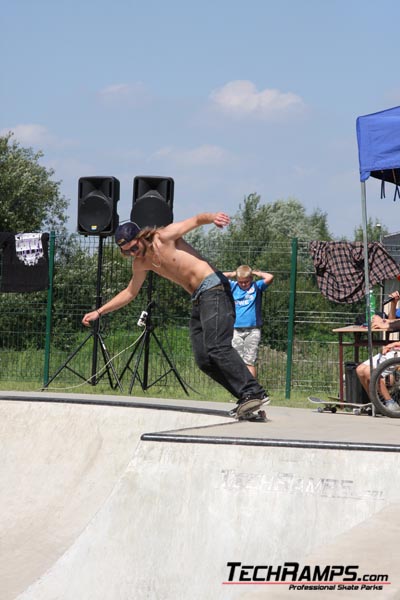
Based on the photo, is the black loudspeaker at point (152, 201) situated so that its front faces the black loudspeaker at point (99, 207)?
no

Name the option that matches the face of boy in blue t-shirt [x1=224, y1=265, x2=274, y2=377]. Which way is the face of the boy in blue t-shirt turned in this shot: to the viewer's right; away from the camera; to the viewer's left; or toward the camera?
toward the camera

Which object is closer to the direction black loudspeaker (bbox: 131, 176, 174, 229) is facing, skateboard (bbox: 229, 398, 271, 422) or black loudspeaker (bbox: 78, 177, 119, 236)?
the skateboard

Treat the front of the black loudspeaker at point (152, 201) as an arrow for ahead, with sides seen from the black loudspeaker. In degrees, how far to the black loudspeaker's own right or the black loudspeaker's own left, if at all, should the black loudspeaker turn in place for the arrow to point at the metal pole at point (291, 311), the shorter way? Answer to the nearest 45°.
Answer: approximately 90° to the black loudspeaker's own left

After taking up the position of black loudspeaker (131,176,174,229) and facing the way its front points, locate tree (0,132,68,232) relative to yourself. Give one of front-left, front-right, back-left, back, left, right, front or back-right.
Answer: back

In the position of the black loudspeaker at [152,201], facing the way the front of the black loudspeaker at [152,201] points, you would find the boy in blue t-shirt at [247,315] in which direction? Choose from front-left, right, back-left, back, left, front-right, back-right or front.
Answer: front-left

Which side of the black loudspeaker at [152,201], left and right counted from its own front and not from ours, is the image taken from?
front

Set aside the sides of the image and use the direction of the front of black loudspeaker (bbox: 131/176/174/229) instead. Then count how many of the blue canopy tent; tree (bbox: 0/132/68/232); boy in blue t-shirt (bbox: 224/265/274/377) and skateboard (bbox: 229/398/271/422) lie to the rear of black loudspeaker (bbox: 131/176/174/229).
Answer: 1

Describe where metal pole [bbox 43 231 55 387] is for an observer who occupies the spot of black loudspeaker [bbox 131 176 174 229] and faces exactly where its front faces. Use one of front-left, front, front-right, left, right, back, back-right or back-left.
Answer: back-right

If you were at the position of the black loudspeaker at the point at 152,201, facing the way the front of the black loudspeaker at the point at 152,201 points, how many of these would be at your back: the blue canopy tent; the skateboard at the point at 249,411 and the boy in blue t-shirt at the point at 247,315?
0
